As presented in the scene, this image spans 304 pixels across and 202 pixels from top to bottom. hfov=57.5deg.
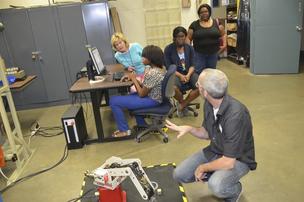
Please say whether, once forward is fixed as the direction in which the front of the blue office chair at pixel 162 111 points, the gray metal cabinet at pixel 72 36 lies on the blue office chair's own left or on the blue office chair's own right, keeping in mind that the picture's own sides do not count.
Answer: on the blue office chair's own right

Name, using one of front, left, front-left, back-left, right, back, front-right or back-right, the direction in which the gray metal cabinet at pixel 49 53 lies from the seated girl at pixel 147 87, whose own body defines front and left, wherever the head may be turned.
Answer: front-right

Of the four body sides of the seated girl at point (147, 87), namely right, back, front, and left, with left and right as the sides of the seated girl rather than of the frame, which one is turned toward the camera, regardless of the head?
left

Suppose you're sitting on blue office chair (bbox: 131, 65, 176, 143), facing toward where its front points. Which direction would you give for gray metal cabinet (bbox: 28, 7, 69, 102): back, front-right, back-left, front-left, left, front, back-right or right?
front-right

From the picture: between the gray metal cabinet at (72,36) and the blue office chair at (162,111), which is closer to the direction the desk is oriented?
the blue office chair

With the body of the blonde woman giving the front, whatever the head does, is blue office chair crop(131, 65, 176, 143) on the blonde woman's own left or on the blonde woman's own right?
on the blonde woman's own left

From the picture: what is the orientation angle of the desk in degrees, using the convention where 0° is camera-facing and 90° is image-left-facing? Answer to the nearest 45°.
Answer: approximately 270°

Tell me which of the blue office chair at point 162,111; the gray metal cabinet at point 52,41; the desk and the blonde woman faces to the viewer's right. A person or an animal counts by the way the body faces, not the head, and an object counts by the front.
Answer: the desk

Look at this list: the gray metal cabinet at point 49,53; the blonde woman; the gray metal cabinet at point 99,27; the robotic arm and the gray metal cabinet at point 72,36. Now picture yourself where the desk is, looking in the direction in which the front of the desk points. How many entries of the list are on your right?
1

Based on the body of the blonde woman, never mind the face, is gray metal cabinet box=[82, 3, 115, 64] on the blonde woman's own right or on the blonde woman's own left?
on the blonde woman's own right

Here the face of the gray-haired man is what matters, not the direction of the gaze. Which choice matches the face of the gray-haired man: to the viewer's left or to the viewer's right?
to the viewer's left

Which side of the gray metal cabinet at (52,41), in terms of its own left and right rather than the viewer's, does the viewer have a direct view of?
front

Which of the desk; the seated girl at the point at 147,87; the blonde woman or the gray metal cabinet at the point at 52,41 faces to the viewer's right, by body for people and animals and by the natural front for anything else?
the desk

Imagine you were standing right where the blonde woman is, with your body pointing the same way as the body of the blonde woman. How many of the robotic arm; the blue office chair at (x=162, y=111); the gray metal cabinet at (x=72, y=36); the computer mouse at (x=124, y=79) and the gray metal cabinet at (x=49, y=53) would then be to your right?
2

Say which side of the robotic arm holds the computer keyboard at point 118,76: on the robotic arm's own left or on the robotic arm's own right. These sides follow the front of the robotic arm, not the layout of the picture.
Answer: on the robotic arm's own left

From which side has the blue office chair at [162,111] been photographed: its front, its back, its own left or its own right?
left
